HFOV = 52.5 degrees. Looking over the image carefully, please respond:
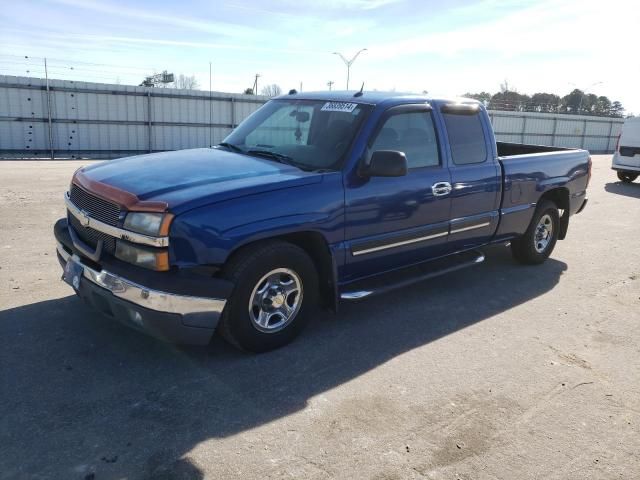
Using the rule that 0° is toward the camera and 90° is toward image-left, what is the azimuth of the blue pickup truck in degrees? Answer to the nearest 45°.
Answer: approximately 45°

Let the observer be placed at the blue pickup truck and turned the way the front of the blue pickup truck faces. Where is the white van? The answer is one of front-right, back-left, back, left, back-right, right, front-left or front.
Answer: back

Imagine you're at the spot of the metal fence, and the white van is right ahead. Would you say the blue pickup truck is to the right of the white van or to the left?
right

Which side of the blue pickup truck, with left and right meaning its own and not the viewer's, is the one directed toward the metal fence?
right
